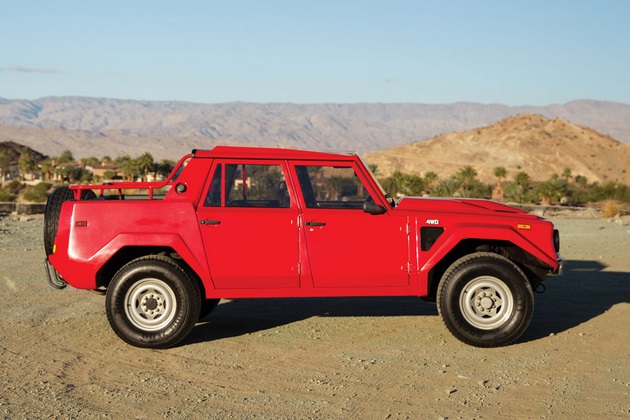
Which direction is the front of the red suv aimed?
to the viewer's right
